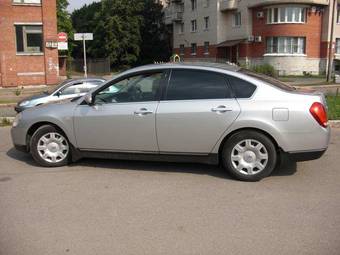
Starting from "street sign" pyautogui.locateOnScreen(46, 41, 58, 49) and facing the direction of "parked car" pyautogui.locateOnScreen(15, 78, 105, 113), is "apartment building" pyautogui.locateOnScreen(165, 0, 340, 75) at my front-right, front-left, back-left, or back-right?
back-left

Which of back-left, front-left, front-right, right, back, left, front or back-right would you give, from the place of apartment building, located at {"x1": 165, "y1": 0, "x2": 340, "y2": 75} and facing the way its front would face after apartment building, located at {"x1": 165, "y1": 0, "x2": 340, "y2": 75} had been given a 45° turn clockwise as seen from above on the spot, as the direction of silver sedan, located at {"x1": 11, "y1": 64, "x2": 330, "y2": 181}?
left

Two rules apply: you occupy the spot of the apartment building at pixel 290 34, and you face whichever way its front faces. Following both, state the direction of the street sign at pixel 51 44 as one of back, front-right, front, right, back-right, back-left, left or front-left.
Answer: front

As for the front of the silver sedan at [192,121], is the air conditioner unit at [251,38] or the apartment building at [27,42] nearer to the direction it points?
the apartment building

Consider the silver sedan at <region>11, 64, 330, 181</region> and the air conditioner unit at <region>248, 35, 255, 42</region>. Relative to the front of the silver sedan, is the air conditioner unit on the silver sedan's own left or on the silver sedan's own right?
on the silver sedan's own right

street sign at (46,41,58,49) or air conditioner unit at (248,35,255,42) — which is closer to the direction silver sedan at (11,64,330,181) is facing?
the street sign

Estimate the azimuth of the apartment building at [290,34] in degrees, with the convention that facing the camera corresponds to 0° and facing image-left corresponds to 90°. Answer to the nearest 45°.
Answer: approximately 45°

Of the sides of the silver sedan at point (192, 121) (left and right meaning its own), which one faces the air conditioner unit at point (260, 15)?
right

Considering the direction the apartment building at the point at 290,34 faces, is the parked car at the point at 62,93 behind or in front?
in front

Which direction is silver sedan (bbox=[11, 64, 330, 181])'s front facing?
to the viewer's left

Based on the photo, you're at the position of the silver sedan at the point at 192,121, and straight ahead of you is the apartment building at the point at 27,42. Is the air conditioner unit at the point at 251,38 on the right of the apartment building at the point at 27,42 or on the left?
right
